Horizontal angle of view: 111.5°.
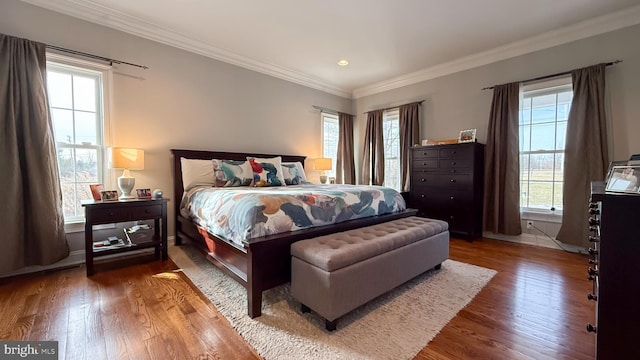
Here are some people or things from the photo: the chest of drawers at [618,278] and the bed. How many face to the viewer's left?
1

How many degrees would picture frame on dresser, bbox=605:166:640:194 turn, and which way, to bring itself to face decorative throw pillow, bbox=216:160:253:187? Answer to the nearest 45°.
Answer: approximately 45° to its right

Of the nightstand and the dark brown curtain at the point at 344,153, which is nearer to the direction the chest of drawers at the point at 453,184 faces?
the nightstand

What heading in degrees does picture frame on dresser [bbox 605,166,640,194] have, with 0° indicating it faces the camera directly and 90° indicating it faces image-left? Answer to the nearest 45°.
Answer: approximately 45°

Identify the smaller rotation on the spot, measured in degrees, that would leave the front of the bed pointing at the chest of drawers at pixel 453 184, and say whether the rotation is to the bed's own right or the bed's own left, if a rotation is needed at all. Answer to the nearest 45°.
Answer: approximately 90° to the bed's own left

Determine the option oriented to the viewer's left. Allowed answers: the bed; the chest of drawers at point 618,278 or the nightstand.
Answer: the chest of drawers

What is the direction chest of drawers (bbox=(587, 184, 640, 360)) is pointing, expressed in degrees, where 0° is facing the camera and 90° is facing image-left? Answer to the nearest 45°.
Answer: approximately 90°
